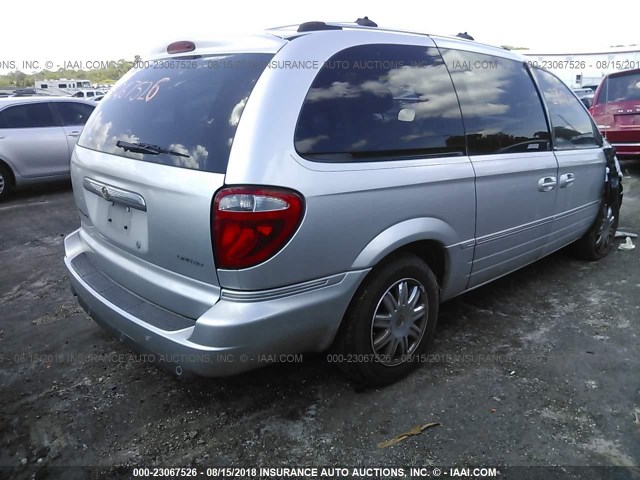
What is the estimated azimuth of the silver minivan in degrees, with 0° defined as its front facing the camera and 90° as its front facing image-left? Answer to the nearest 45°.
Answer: approximately 225°

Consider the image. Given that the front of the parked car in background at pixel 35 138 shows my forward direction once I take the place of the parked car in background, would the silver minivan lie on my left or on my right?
on my right

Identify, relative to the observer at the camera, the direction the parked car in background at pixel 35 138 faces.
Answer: facing away from the viewer and to the right of the viewer

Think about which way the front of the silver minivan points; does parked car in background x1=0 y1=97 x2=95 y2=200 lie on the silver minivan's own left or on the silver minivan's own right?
on the silver minivan's own left

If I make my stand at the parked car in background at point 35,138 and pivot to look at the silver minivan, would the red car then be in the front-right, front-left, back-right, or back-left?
front-left

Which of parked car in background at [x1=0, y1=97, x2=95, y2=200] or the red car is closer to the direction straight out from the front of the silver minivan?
the red car

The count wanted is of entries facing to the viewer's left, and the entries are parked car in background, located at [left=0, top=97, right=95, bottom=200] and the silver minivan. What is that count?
0
